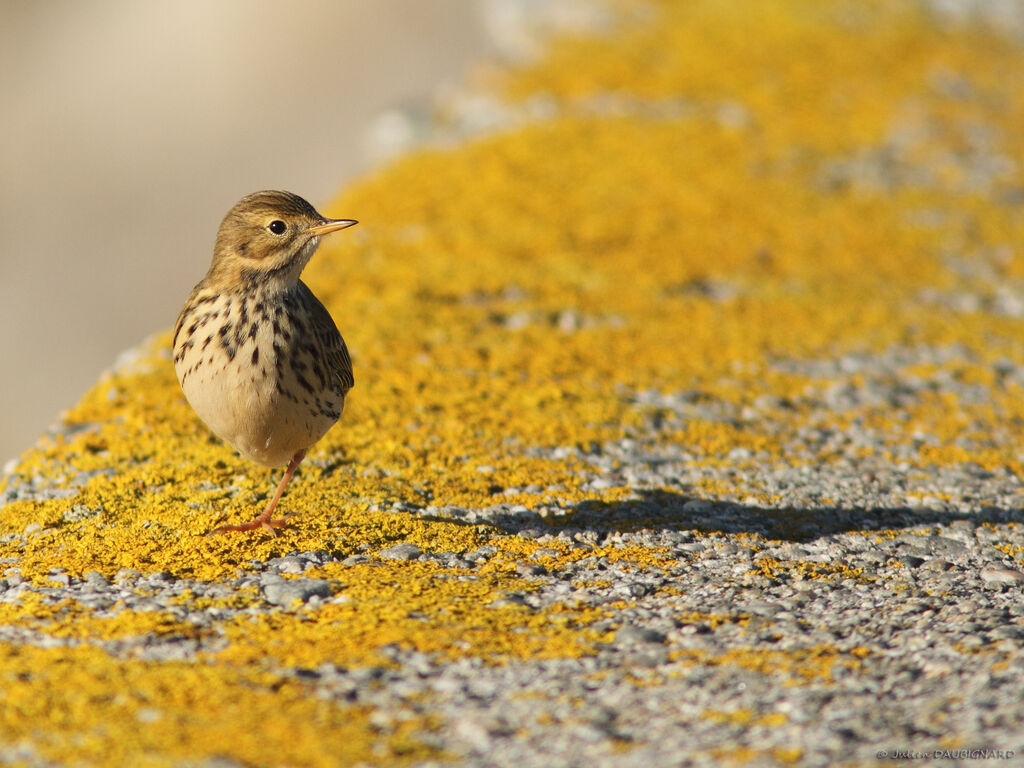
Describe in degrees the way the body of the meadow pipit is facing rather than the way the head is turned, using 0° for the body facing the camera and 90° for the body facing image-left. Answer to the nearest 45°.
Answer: approximately 0°
